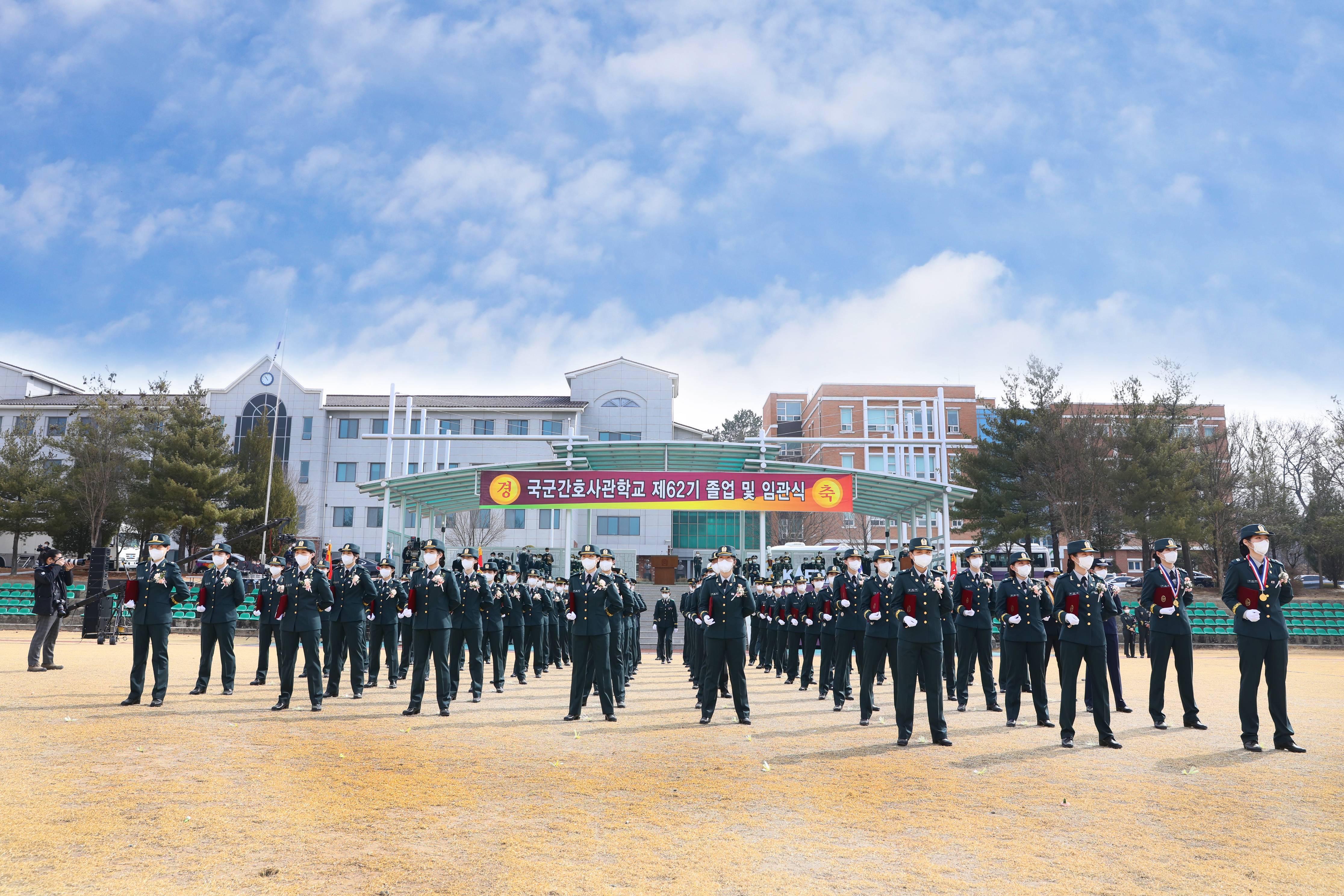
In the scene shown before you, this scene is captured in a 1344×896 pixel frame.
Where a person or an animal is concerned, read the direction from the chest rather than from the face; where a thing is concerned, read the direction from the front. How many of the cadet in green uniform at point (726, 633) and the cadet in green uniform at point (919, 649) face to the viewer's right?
0

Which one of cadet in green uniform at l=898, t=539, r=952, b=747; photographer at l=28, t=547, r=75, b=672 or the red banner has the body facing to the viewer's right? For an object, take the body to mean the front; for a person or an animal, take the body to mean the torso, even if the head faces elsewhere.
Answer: the photographer

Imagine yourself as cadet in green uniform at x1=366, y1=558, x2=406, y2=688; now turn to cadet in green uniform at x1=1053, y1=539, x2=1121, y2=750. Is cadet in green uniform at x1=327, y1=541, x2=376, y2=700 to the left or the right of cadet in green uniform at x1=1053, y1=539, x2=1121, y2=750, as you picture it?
right

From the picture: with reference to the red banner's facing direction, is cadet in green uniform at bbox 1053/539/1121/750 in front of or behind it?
in front

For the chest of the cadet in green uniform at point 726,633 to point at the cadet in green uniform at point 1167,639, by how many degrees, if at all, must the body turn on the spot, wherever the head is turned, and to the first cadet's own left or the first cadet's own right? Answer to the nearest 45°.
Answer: approximately 90° to the first cadet's own left

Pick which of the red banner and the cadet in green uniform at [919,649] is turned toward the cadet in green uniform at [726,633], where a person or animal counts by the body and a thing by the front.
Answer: the red banner

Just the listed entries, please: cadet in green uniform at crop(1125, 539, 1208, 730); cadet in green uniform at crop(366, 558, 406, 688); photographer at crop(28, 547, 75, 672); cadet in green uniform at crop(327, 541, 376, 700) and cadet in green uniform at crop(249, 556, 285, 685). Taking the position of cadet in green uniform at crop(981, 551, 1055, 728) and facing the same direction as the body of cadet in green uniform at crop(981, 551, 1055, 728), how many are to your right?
4

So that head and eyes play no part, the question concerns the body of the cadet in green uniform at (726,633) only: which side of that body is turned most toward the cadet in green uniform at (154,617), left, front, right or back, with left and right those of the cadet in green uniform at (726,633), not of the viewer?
right

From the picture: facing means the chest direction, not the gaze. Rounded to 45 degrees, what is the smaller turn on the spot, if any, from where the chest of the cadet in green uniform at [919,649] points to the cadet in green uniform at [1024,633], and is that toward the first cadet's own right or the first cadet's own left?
approximately 135° to the first cadet's own left

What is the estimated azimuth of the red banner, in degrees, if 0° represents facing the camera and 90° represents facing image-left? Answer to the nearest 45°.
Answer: approximately 0°

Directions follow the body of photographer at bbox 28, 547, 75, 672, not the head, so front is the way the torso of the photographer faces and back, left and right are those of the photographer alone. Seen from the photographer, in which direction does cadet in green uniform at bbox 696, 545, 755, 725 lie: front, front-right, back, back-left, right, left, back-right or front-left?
front-right
